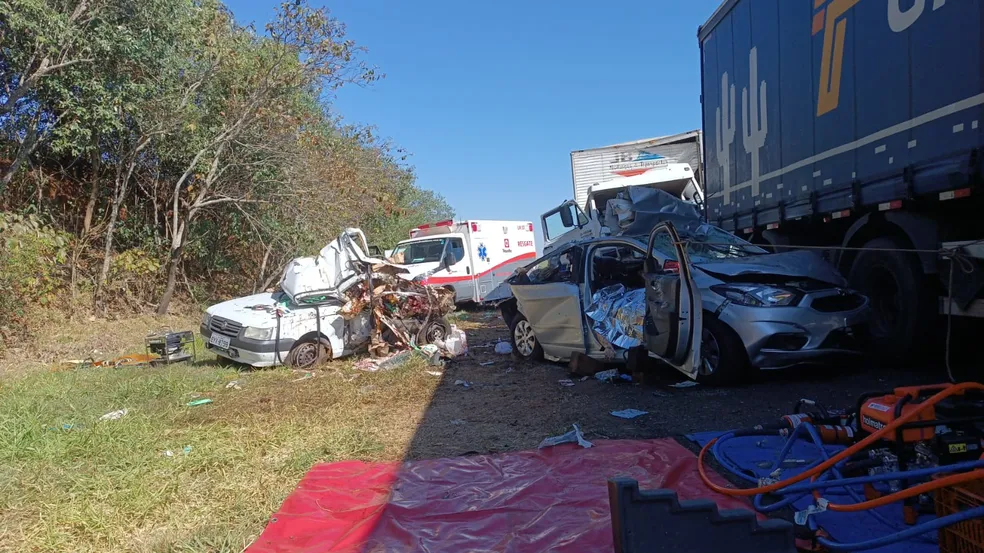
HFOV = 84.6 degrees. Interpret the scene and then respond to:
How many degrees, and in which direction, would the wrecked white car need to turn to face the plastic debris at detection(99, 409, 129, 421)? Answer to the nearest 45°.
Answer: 0° — it already faces it

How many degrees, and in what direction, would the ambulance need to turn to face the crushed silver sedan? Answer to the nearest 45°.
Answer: approximately 45° to its left

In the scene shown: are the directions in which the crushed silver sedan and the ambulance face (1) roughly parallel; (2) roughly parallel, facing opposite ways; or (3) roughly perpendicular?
roughly perpendicular

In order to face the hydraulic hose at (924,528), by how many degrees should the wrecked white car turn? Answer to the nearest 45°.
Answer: approximately 45° to its left

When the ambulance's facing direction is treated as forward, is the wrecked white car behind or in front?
in front

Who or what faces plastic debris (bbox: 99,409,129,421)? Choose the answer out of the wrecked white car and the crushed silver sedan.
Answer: the wrecked white car

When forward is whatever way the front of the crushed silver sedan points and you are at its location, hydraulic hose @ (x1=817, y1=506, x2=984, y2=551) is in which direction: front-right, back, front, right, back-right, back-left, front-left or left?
front-right

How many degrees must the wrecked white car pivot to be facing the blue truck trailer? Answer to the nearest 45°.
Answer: approximately 90° to its left

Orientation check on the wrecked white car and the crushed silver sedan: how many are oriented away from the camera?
0

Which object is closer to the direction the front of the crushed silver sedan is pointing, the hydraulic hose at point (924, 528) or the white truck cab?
the hydraulic hose

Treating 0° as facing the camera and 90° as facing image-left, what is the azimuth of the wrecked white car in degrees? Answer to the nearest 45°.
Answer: approximately 45°

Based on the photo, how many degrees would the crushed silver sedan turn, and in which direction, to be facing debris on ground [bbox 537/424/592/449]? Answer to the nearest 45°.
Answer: approximately 90° to its right

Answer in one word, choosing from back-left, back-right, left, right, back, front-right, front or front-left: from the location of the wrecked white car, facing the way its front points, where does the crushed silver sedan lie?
left

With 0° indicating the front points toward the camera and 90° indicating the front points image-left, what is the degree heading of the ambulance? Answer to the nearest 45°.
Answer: approximately 45°
